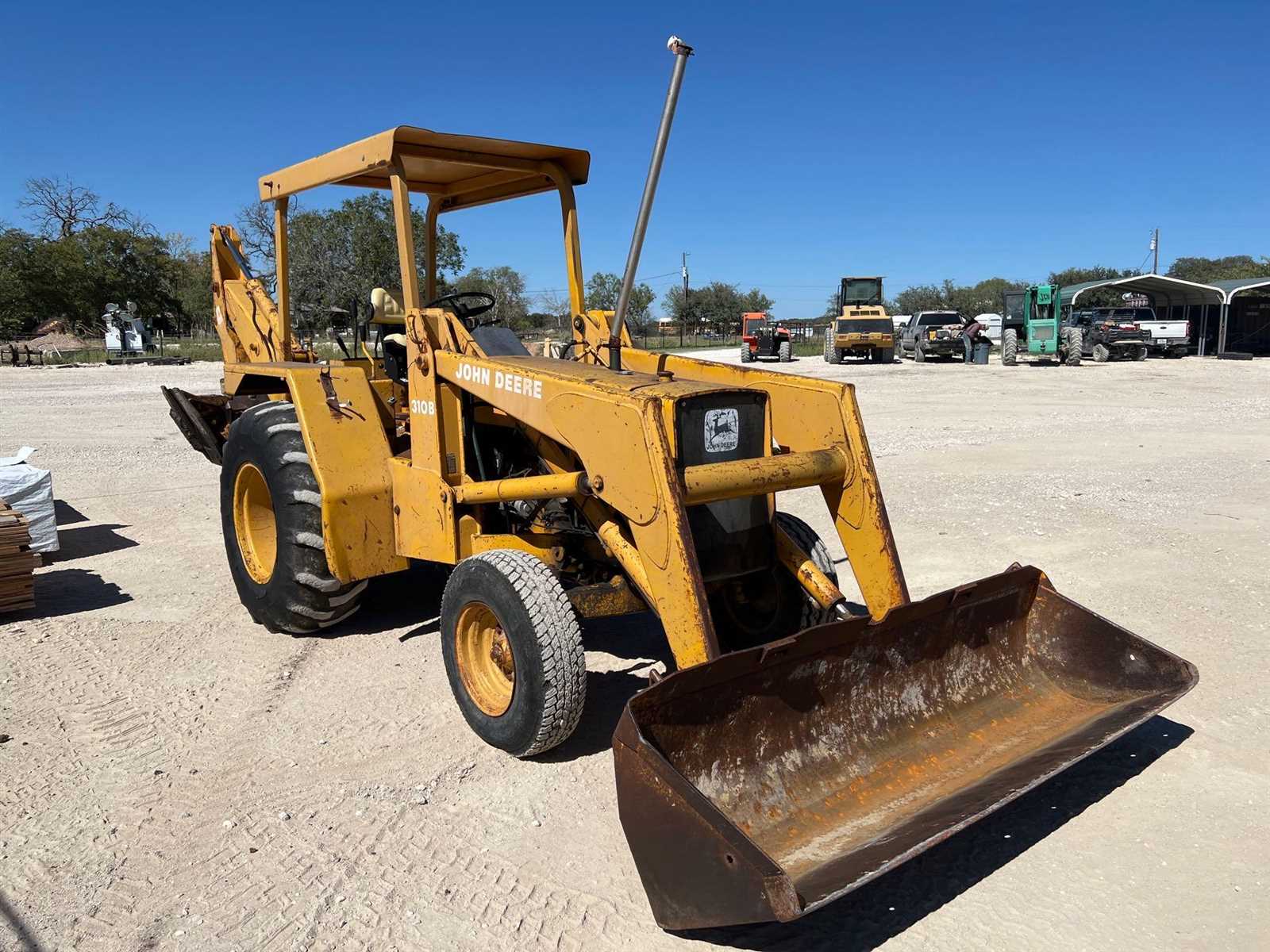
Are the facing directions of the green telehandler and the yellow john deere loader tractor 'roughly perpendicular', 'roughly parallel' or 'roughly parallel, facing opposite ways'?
roughly perpendicular

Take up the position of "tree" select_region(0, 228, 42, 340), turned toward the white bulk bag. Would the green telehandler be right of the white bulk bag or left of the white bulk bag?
left

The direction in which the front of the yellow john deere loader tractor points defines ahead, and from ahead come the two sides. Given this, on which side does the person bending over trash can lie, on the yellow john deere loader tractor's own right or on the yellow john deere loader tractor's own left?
on the yellow john deere loader tractor's own left

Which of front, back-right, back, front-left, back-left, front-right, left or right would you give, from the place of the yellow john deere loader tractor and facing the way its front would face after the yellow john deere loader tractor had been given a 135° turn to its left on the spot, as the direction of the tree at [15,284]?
front-left

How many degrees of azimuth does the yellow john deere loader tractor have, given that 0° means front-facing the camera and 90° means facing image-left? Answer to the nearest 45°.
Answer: approximately 315°

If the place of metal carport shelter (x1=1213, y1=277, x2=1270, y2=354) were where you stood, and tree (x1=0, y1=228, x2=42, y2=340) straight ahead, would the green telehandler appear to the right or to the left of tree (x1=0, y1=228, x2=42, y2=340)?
left

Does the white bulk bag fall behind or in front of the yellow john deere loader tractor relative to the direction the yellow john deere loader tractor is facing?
behind

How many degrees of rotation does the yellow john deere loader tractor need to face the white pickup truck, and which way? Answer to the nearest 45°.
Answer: approximately 90° to its left

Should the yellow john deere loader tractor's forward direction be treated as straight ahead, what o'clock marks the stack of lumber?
The stack of lumber is roughly at 5 o'clock from the yellow john deere loader tractor.
